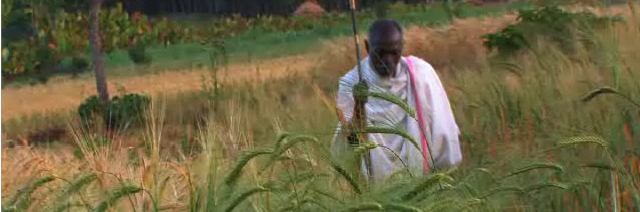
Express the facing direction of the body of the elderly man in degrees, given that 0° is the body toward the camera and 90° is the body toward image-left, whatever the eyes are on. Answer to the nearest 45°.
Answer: approximately 0°
